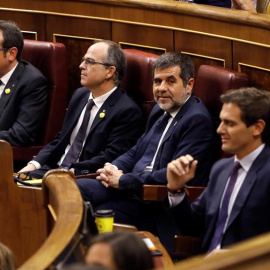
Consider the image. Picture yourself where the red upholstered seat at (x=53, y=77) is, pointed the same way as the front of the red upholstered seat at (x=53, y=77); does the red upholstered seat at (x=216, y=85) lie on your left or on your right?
on your left

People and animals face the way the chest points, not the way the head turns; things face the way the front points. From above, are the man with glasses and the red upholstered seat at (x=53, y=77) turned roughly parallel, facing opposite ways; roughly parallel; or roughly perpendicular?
roughly parallel

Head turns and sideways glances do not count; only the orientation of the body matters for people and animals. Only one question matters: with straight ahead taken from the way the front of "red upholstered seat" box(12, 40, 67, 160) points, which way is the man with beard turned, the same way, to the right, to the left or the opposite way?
the same way

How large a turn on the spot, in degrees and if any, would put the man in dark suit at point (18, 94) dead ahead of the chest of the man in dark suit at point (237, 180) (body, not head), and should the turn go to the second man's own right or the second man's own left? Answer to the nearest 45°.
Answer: approximately 90° to the second man's own right

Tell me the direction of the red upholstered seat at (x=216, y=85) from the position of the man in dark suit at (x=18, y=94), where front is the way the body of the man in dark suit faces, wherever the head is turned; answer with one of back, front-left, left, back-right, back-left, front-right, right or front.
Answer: left

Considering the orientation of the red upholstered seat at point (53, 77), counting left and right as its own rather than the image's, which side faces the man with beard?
left

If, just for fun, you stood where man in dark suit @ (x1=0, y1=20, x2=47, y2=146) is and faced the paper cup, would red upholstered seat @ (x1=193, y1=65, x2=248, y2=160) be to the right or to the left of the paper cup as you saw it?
left

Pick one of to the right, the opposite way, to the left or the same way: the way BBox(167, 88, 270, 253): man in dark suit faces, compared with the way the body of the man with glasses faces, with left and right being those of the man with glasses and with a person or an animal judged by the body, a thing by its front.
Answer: the same way

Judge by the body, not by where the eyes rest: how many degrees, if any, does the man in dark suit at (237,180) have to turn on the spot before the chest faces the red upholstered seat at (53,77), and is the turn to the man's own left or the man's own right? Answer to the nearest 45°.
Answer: approximately 90° to the man's own right

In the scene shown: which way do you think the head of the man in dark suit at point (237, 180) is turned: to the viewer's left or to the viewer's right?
to the viewer's left

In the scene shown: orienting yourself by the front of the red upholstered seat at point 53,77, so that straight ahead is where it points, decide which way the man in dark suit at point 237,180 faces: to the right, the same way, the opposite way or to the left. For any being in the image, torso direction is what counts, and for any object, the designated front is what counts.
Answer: the same way

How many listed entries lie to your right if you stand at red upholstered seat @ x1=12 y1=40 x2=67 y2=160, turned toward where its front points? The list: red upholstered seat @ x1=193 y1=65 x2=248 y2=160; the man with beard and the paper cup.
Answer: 0

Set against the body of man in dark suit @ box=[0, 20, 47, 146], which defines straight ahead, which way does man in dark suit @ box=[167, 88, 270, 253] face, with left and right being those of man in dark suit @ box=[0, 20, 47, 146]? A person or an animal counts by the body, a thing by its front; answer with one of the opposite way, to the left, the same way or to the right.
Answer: the same way

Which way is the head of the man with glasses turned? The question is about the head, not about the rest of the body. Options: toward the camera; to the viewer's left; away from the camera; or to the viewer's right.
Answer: to the viewer's left
